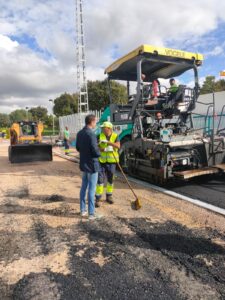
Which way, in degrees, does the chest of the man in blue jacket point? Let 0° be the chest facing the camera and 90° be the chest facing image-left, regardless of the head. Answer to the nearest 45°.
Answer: approximately 225°

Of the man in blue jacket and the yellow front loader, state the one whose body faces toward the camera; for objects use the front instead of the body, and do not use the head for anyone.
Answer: the yellow front loader

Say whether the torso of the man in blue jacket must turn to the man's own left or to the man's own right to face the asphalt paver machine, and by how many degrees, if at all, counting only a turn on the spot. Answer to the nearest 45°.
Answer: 0° — they already face it

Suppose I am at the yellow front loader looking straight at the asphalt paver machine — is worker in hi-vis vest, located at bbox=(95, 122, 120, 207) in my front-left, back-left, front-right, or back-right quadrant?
front-right

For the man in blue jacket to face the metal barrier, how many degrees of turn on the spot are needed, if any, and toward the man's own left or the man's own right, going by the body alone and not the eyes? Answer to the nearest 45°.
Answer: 0° — they already face it

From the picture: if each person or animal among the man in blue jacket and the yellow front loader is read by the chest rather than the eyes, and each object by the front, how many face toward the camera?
1

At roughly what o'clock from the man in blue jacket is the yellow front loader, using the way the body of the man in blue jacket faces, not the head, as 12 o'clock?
The yellow front loader is roughly at 10 o'clock from the man in blue jacket.

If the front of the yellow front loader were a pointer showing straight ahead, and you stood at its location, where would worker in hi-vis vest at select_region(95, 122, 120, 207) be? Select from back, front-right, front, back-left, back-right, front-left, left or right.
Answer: front

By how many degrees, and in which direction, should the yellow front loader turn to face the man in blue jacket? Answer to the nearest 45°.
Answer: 0° — it already faces them

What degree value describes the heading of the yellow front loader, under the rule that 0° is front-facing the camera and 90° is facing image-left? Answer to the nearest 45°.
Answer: approximately 0°
